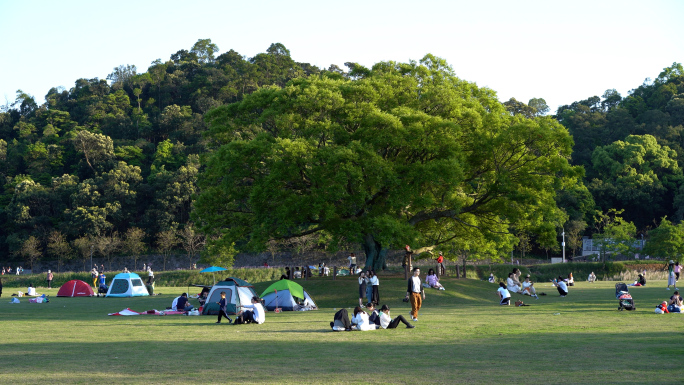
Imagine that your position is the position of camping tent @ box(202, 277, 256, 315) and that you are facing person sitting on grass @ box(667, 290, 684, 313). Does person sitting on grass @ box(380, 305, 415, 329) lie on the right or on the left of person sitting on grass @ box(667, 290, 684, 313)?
right

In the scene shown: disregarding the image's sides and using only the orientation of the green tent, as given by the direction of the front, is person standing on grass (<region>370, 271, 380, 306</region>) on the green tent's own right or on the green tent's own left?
on the green tent's own left

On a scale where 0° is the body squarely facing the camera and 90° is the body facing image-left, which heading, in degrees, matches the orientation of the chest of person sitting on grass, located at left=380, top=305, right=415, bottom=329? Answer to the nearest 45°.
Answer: approximately 270°

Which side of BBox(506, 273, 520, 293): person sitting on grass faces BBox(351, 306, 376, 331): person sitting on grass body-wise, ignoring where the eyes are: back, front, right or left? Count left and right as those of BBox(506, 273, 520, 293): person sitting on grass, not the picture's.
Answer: right

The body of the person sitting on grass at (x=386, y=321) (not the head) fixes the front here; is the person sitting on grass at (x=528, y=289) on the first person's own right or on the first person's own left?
on the first person's own left
